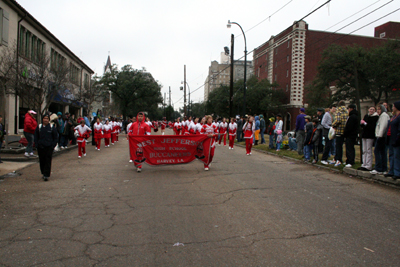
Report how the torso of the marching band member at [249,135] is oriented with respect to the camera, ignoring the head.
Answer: toward the camera

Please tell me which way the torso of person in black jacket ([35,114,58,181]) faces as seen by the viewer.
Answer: toward the camera

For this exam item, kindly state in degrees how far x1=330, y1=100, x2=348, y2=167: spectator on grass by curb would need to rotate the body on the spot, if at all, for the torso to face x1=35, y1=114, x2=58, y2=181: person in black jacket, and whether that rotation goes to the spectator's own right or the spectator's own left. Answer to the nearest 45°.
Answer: approximately 45° to the spectator's own left

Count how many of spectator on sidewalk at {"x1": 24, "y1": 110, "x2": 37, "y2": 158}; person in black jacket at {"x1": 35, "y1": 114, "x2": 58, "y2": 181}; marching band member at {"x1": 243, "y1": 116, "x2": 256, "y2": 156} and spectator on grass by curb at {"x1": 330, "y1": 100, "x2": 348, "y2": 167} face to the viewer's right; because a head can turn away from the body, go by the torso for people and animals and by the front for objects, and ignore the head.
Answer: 1

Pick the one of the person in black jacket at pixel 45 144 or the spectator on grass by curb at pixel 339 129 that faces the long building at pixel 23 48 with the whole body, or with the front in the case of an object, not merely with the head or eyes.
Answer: the spectator on grass by curb

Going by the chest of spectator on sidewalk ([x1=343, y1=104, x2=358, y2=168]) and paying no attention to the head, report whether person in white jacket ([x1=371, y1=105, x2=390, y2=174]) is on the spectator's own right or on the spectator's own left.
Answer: on the spectator's own left

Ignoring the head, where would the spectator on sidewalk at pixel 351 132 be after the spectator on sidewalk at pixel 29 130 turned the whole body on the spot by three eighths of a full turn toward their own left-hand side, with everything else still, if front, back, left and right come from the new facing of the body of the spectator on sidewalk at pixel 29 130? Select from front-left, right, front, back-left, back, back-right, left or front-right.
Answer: back

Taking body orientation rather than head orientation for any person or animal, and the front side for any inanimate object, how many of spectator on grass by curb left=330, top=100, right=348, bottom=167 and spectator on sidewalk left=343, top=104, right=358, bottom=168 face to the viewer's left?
2

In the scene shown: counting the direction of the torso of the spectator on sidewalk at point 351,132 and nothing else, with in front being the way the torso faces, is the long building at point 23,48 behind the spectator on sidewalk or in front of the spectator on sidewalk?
in front

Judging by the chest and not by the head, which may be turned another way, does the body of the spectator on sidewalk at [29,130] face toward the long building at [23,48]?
no

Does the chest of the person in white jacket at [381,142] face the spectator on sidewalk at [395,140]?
no

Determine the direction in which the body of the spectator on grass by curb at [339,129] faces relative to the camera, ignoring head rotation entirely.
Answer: to the viewer's left

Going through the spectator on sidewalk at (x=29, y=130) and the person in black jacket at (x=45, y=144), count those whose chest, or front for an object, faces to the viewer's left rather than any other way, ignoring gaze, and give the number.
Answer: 0

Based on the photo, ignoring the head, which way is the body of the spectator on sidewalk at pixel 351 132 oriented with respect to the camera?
to the viewer's left

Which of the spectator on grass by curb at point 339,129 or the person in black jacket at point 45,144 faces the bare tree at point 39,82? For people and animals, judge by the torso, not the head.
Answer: the spectator on grass by curb

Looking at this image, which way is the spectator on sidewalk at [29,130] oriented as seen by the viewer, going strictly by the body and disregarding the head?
to the viewer's right

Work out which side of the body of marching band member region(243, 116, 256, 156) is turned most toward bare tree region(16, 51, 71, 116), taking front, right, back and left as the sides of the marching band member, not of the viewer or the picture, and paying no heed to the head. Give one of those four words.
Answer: right

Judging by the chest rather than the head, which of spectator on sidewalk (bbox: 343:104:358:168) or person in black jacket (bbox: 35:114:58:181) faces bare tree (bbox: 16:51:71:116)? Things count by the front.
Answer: the spectator on sidewalk

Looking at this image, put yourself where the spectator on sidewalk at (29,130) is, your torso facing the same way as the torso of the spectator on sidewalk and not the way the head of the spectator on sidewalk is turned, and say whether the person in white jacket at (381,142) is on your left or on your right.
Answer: on your right

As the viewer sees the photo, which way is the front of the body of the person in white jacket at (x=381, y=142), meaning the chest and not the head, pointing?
to the viewer's left

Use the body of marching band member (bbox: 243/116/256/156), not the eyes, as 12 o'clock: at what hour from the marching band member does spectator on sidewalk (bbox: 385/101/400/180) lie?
The spectator on sidewalk is roughly at 11 o'clock from the marching band member.
